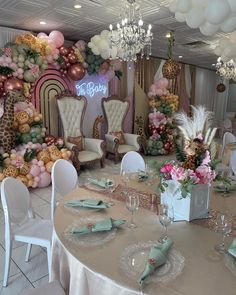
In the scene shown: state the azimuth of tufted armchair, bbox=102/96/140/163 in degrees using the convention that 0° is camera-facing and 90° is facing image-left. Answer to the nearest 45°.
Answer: approximately 315°

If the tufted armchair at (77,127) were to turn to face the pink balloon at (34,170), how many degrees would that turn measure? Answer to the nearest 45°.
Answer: approximately 90° to its right

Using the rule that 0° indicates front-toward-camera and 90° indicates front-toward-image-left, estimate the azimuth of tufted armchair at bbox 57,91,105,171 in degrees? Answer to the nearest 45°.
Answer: approximately 315°

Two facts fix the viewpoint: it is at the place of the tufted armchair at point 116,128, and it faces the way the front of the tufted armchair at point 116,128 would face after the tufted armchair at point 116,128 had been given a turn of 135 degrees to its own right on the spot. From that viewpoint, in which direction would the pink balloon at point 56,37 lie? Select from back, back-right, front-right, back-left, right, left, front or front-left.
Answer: front-left

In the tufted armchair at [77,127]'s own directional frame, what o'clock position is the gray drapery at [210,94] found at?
The gray drapery is roughly at 9 o'clock from the tufted armchair.

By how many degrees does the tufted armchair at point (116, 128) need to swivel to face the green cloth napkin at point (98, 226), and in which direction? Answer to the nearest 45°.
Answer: approximately 45° to its right
